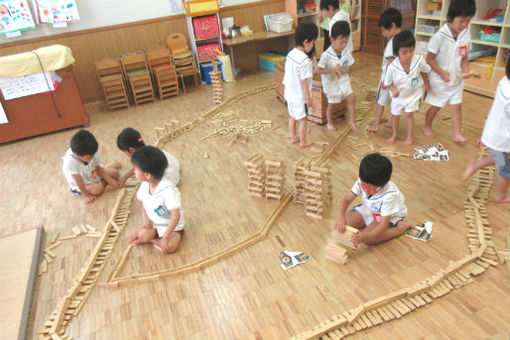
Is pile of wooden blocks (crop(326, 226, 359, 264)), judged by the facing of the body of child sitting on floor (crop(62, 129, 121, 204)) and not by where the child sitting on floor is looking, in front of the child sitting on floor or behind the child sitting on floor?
in front

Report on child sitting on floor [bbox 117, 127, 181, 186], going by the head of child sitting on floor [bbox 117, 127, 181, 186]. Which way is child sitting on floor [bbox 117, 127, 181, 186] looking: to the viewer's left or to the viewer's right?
to the viewer's left

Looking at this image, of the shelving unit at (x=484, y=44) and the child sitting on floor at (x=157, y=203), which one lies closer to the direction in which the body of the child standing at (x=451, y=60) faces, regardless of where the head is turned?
the child sitting on floor

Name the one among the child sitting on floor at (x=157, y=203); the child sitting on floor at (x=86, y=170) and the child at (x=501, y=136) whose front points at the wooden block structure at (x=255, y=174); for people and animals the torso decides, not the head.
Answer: the child sitting on floor at (x=86, y=170)

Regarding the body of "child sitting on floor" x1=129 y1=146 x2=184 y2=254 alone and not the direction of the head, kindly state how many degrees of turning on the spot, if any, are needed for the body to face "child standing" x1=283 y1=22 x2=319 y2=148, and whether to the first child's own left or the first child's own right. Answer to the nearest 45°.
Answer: approximately 180°

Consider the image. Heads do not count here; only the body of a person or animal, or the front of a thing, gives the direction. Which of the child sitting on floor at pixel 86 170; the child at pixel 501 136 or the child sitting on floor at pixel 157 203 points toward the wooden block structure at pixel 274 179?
the child sitting on floor at pixel 86 170

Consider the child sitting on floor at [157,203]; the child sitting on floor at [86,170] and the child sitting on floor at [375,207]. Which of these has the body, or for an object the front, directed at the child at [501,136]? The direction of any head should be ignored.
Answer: the child sitting on floor at [86,170]

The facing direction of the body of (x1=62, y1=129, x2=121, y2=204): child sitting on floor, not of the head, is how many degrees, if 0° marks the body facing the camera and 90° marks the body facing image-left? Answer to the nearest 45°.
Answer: approximately 315°

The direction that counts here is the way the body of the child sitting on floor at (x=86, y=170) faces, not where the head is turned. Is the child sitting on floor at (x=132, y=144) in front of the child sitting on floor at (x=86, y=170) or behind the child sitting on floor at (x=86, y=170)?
in front

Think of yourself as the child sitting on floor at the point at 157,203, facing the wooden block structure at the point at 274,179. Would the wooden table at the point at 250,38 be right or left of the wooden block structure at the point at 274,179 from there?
left

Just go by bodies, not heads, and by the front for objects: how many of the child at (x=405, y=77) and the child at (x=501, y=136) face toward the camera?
1

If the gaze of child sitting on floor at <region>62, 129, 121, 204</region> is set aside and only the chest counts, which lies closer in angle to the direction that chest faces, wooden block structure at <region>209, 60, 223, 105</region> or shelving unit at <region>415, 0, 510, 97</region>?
the shelving unit
